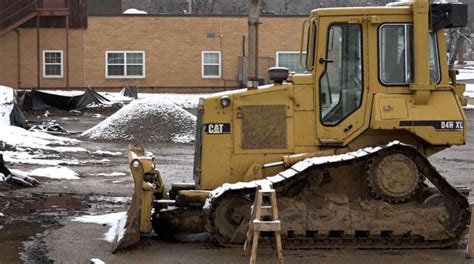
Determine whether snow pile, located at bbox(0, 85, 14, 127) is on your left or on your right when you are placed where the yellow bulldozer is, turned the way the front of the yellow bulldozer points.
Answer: on your right

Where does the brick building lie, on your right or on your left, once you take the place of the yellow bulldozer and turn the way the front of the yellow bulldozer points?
on your right

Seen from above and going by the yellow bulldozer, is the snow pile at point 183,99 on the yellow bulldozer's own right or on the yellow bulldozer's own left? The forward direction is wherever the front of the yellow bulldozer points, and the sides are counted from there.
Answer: on the yellow bulldozer's own right

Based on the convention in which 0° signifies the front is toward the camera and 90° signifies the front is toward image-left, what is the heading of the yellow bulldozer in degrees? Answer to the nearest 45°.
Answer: approximately 90°

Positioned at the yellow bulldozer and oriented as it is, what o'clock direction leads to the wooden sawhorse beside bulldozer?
The wooden sawhorse beside bulldozer is roughly at 10 o'clock from the yellow bulldozer.

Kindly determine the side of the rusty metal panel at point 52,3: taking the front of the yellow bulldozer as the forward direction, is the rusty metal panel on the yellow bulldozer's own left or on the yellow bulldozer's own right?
on the yellow bulldozer's own right
